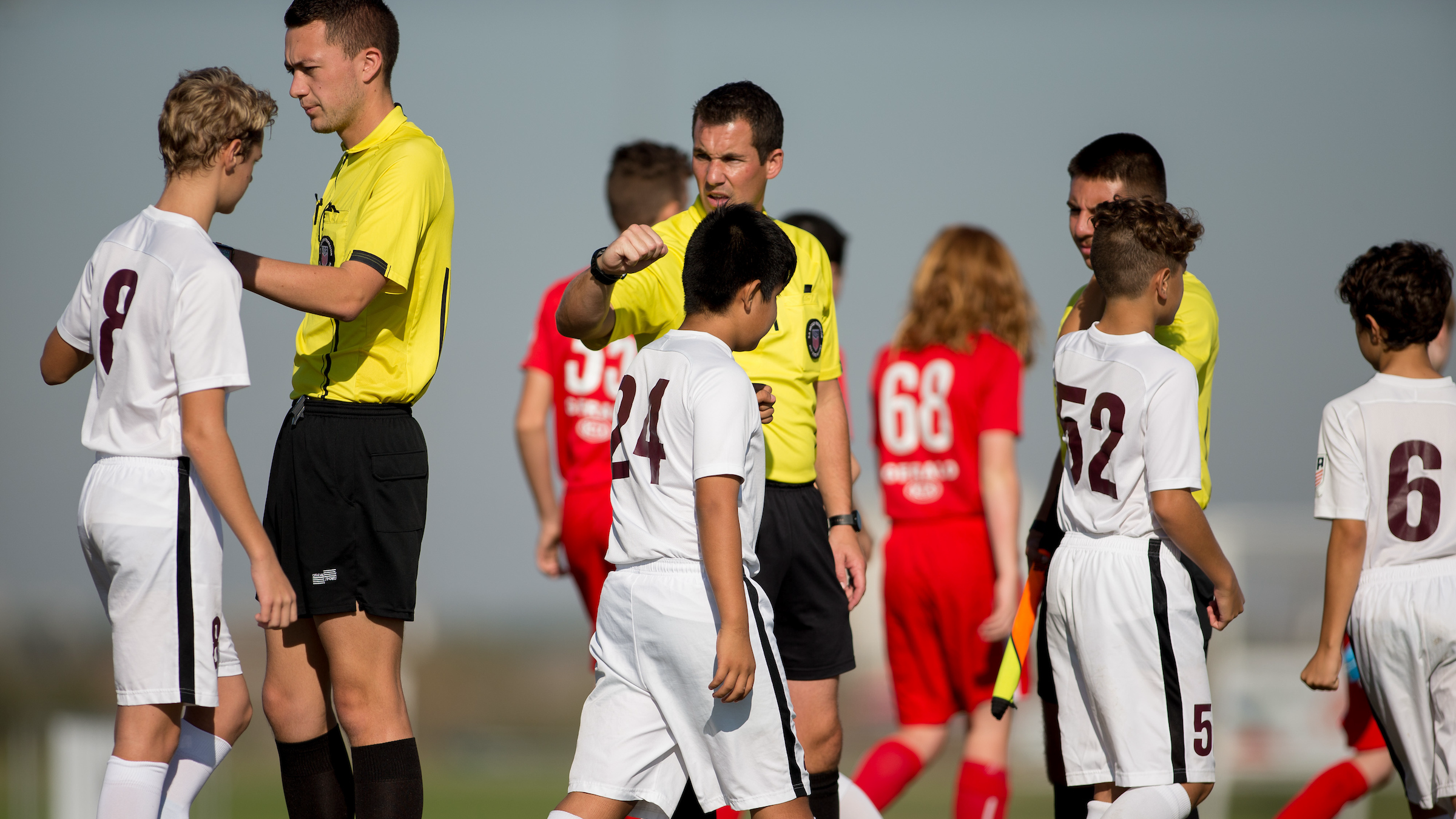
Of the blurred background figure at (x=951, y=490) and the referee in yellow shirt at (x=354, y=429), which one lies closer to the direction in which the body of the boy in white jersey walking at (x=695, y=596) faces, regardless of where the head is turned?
the blurred background figure

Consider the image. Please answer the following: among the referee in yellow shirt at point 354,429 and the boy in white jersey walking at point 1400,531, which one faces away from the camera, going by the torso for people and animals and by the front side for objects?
the boy in white jersey walking

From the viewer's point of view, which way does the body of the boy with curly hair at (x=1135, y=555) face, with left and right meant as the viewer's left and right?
facing away from the viewer and to the right of the viewer

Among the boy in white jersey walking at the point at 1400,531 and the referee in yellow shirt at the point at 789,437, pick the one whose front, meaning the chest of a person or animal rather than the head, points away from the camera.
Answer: the boy in white jersey walking

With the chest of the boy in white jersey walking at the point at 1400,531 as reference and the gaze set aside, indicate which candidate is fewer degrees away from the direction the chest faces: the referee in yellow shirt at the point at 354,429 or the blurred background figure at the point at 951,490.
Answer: the blurred background figure

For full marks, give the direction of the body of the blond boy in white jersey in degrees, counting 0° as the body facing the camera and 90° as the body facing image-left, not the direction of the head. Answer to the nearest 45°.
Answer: approximately 225°

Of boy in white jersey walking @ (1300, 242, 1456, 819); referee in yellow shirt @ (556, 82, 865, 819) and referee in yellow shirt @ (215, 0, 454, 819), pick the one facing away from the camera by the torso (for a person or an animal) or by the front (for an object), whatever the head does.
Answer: the boy in white jersey walking

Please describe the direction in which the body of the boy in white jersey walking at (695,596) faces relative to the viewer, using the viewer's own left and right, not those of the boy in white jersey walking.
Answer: facing away from the viewer and to the right of the viewer

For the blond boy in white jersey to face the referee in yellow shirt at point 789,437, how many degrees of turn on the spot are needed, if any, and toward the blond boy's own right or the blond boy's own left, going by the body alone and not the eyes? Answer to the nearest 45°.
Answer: approximately 45° to the blond boy's own right

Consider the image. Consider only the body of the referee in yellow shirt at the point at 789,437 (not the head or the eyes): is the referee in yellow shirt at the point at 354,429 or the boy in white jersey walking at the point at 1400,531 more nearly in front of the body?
the referee in yellow shirt

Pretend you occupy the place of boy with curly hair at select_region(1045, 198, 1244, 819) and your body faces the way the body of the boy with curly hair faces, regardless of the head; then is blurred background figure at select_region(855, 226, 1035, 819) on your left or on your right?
on your left

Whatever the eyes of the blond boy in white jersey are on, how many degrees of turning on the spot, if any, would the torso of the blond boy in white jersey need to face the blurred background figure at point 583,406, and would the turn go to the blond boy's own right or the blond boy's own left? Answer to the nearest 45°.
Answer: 0° — they already face them
